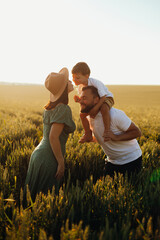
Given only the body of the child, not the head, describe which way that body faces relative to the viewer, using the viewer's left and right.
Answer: facing to the left of the viewer
